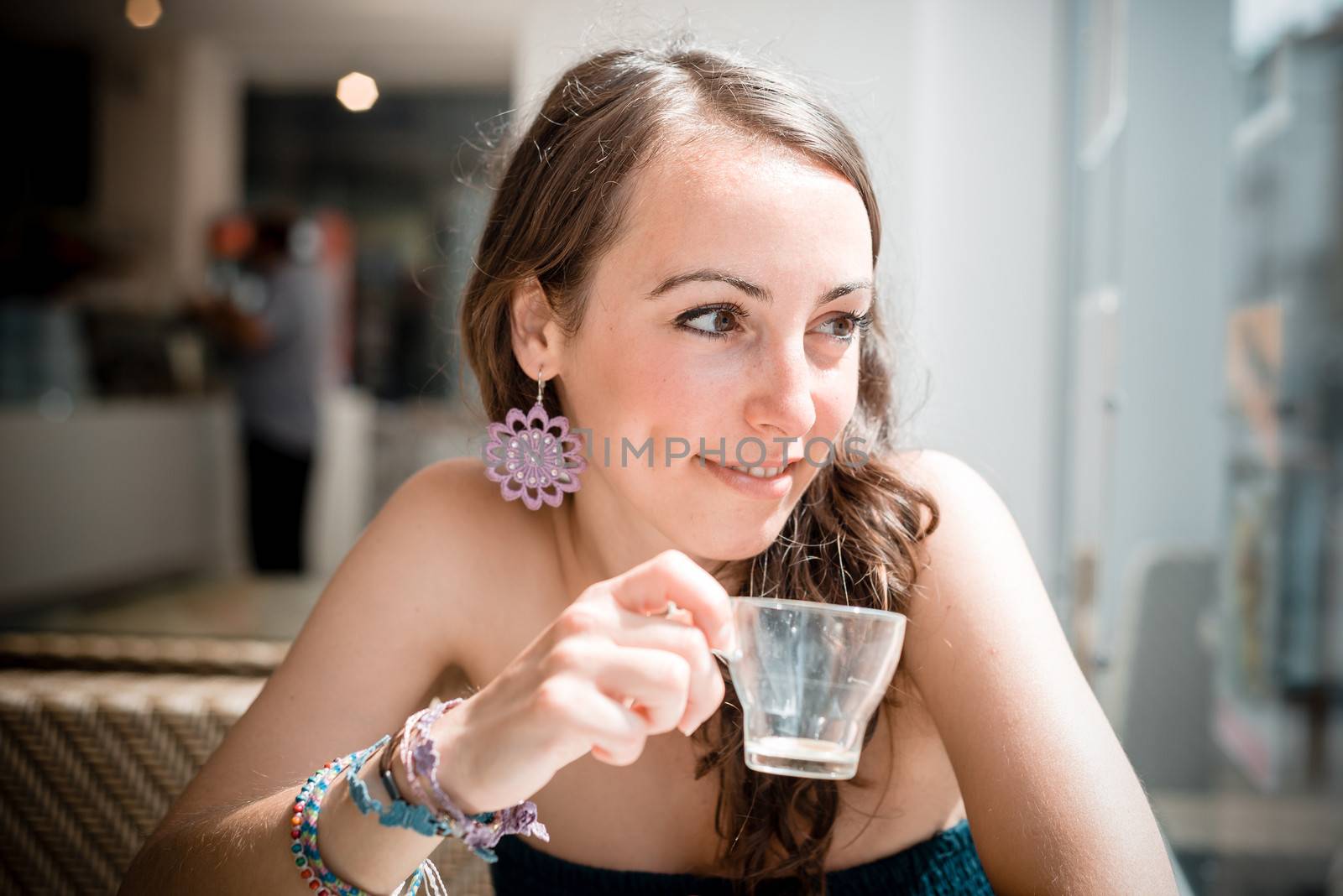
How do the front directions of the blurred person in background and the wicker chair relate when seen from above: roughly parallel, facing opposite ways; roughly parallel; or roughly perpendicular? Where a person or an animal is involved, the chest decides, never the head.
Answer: roughly perpendicular

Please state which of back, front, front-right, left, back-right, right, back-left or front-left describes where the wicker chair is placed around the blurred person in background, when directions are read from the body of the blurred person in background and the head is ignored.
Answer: left

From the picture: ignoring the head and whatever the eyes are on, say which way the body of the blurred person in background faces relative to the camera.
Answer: to the viewer's left

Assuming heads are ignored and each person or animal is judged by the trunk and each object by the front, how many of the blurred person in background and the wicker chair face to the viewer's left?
1

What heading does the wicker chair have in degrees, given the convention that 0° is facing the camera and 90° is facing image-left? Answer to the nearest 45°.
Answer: approximately 0°

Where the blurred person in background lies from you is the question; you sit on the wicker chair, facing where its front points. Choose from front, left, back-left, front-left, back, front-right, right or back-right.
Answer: back

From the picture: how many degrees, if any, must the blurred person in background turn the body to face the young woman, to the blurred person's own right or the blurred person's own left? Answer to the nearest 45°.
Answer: approximately 90° to the blurred person's own left

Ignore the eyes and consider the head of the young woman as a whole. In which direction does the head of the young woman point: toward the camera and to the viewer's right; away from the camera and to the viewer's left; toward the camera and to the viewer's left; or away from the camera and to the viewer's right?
toward the camera and to the viewer's right
